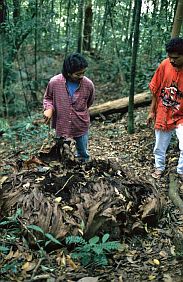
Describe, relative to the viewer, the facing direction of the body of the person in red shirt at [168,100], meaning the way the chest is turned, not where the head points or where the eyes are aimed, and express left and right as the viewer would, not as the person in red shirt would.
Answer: facing the viewer

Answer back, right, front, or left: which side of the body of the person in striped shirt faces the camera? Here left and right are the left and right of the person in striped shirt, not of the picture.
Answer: front

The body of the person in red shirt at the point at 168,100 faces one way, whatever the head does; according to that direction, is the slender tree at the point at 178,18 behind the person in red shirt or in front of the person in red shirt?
behind

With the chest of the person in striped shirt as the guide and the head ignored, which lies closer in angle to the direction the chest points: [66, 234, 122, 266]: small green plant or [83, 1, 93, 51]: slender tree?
the small green plant

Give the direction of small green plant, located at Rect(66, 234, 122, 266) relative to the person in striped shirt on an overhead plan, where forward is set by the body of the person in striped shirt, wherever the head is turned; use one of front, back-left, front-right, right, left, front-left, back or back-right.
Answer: front

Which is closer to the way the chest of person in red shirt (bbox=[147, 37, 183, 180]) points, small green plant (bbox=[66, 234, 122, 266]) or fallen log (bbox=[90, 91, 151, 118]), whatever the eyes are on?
the small green plant

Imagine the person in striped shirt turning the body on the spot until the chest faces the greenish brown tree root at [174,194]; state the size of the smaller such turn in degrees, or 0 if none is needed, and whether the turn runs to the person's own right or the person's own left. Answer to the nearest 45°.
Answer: approximately 90° to the person's own left

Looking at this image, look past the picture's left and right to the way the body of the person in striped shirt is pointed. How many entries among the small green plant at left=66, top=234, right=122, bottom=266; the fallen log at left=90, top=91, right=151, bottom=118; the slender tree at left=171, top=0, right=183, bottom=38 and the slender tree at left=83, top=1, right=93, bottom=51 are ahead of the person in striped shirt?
1

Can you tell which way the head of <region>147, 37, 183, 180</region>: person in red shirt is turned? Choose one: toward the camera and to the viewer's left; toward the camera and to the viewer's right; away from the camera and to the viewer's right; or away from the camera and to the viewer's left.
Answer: toward the camera and to the viewer's left

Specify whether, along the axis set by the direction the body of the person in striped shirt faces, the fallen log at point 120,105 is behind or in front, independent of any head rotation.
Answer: behind

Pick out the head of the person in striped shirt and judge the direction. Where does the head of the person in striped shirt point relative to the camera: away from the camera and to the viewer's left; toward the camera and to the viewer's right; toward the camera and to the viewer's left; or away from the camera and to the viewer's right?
toward the camera and to the viewer's right

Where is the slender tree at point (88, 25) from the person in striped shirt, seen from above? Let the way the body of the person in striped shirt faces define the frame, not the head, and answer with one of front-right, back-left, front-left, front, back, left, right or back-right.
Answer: back
